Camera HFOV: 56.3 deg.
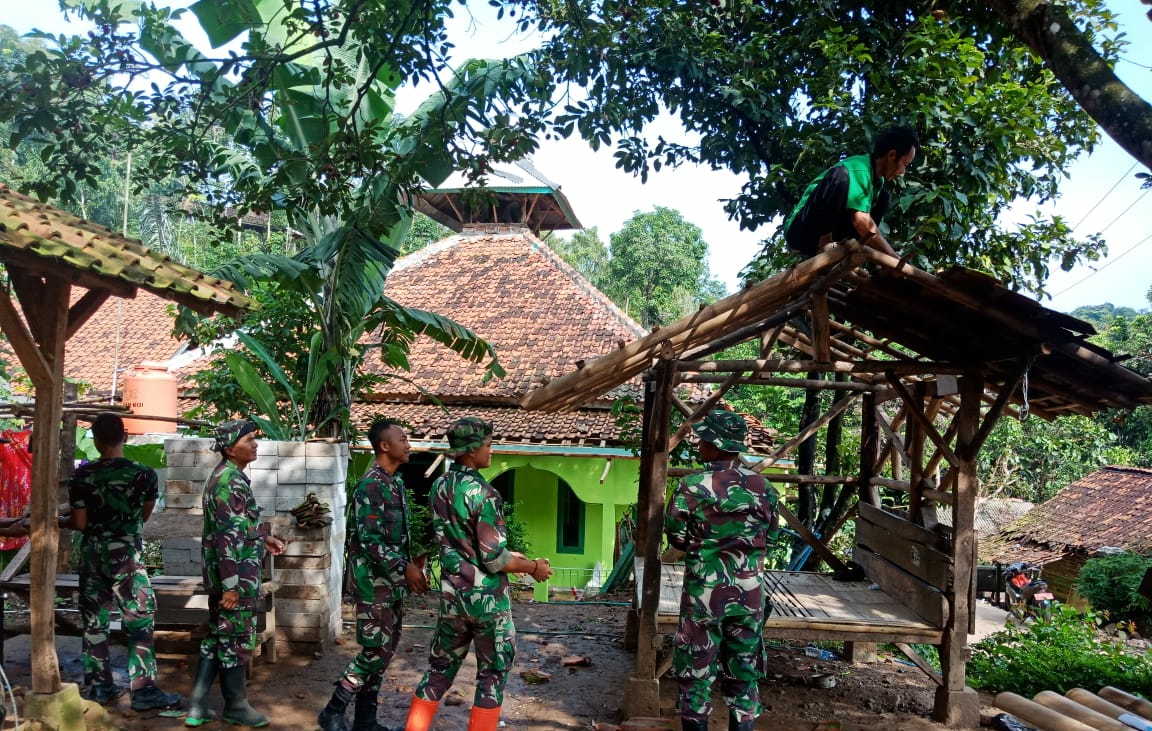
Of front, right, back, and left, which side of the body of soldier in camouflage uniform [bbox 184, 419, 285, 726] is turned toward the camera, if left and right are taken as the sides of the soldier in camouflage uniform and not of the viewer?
right

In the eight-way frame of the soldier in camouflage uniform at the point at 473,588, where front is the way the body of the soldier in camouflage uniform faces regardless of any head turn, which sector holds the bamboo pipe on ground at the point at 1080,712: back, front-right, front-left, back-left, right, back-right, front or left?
front-right

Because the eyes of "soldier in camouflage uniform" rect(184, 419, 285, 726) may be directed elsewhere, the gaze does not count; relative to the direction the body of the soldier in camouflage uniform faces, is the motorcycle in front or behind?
in front

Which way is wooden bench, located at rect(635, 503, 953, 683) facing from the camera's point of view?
to the viewer's left

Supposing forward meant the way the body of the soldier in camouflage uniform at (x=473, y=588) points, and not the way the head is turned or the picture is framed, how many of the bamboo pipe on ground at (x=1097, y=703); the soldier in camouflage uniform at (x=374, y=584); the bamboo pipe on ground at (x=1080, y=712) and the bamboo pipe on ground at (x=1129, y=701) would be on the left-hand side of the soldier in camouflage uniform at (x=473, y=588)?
1

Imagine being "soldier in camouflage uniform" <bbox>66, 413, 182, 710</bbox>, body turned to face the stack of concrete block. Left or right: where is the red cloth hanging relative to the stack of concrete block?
left

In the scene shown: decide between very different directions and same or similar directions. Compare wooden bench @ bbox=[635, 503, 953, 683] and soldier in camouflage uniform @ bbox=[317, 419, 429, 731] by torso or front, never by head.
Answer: very different directions

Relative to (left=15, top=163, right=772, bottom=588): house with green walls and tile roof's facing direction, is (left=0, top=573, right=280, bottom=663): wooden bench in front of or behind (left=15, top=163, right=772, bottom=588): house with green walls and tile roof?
in front

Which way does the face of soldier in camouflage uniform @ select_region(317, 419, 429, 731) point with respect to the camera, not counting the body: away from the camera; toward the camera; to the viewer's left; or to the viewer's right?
to the viewer's right

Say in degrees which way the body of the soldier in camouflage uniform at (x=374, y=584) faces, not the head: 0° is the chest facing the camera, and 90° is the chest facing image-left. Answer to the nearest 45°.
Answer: approximately 270°

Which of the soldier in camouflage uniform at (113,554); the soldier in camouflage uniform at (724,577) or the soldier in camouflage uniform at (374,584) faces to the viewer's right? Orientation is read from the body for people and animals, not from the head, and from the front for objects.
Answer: the soldier in camouflage uniform at (374,584)

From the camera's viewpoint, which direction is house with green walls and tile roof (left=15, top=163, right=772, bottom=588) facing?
toward the camera

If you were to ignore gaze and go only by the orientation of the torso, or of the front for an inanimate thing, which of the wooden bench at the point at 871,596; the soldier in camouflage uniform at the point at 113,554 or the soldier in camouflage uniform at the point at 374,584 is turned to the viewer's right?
the soldier in camouflage uniform at the point at 374,584

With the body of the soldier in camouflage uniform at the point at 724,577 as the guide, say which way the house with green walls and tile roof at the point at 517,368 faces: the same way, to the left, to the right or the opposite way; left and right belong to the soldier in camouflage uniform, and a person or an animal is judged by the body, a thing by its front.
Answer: the opposite way

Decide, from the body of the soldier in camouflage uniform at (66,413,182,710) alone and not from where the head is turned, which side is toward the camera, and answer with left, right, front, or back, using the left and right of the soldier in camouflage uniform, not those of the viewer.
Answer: back

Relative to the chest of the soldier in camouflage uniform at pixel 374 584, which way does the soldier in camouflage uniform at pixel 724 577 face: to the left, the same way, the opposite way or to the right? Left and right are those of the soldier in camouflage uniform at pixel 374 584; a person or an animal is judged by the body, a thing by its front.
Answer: to the left

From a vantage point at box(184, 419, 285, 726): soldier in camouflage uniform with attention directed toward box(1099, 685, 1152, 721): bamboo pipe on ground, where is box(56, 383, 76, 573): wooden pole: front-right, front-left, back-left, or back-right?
back-left

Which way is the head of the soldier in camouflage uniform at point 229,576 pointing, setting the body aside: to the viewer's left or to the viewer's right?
to the viewer's right
